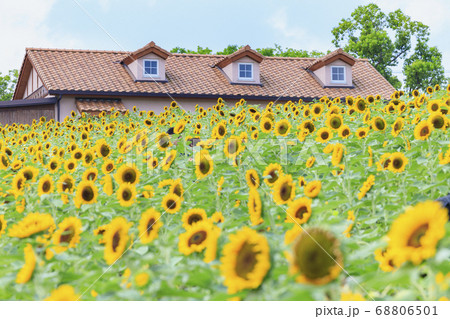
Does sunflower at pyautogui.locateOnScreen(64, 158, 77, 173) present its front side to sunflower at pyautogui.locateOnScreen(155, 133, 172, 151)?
no

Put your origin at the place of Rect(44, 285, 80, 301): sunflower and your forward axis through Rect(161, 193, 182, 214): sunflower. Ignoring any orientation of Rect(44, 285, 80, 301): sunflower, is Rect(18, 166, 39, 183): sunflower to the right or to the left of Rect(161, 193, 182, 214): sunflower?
left

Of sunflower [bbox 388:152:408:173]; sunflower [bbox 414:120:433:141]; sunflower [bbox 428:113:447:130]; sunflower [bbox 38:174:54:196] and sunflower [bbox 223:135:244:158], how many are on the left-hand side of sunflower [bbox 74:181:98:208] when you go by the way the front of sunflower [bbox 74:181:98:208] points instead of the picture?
4

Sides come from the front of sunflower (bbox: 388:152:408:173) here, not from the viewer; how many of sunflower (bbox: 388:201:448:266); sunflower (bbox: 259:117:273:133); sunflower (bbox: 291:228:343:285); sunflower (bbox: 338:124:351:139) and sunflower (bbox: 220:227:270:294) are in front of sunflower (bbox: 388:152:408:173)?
3

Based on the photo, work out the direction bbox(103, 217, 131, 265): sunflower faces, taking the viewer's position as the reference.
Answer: facing the viewer and to the right of the viewer

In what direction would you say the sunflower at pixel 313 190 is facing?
toward the camera

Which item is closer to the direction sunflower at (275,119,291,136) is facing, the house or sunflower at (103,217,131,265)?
the sunflower

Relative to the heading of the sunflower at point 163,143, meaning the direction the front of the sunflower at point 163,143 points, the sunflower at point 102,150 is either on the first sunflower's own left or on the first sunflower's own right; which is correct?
on the first sunflower's own right

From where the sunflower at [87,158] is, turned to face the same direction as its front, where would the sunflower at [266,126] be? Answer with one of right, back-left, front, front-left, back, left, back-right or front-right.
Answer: left

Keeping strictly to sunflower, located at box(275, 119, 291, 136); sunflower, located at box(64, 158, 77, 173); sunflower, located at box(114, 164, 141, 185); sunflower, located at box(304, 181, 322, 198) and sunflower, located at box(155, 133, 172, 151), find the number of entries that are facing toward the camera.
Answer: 5

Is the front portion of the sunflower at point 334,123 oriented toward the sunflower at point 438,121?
no

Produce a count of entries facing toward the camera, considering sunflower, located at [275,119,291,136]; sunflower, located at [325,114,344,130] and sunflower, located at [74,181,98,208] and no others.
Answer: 3

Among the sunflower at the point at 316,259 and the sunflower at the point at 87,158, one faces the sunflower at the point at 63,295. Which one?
the sunflower at the point at 87,158

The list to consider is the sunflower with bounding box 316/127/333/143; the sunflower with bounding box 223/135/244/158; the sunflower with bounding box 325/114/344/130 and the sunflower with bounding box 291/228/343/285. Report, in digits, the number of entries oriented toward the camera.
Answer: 4

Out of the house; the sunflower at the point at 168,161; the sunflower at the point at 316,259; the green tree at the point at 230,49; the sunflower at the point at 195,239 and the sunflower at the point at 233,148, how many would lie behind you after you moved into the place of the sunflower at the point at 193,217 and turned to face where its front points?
4

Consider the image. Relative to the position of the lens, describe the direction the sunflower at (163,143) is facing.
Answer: facing the viewer
